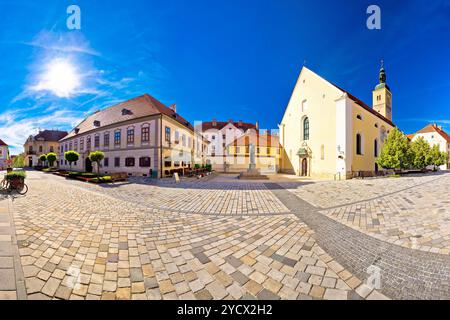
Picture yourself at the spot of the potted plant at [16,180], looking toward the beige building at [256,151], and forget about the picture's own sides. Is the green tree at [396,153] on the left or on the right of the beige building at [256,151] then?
right

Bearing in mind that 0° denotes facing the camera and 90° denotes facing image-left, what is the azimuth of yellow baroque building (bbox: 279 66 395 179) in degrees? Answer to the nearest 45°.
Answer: approximately 45°

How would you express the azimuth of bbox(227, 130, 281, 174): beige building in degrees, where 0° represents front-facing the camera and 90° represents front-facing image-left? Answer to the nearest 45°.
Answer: approximately 0°

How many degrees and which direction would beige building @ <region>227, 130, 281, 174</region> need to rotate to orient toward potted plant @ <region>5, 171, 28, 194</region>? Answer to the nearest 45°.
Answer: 0° — it already faces it

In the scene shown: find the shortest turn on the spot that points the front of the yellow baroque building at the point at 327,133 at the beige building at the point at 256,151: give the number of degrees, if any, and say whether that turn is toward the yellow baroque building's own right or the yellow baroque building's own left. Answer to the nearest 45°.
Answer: approximately 90° to the yellow baroque building's own right

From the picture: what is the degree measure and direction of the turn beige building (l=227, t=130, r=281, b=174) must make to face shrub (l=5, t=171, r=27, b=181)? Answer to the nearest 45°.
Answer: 0° — it already faces it

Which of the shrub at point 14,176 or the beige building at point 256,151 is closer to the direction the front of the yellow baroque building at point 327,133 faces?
the shrub

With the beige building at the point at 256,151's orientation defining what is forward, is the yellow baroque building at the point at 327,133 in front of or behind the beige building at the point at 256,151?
in front

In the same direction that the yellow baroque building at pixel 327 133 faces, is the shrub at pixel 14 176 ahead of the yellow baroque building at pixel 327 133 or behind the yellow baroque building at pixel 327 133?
ahead
